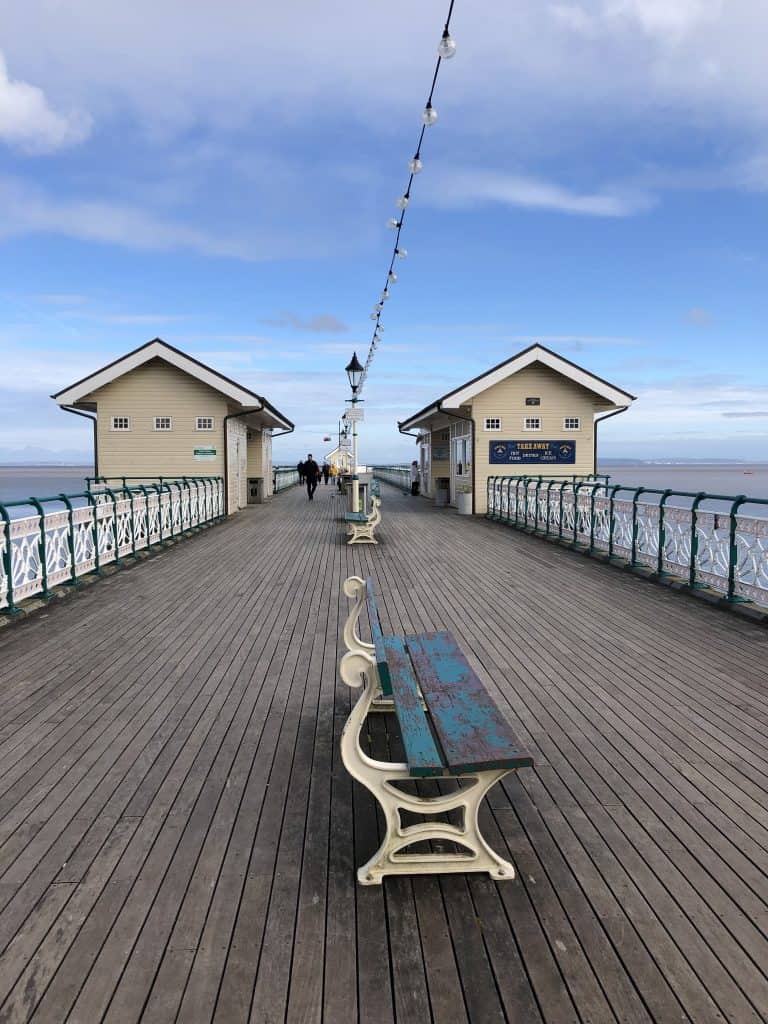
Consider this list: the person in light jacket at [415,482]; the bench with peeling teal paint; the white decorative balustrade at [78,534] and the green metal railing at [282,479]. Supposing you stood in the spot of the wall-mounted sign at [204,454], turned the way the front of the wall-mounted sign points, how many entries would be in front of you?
2

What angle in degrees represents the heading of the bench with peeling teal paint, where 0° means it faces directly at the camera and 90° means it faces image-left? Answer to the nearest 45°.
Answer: approximately 270°

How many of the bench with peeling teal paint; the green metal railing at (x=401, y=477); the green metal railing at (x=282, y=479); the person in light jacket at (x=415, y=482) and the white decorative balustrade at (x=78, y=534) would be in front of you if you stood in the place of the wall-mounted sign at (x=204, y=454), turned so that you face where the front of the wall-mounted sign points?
2

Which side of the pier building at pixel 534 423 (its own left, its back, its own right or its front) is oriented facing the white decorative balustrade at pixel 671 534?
left

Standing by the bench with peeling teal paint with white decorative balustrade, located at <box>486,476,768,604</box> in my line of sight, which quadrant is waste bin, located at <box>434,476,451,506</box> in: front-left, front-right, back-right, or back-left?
front-left

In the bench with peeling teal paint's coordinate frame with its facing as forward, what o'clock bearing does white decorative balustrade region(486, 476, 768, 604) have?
The white decorative balustrade is roughly at 10 o'clock from the bench with peeling teal paint.

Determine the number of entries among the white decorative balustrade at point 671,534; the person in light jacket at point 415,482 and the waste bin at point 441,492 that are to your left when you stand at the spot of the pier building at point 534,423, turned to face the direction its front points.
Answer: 1

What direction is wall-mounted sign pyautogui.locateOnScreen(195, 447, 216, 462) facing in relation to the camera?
toward the camera

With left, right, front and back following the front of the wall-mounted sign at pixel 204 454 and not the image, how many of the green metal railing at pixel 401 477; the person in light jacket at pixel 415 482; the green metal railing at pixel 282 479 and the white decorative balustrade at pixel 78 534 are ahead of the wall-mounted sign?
1

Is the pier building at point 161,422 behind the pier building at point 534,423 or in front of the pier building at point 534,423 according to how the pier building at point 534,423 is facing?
in front
